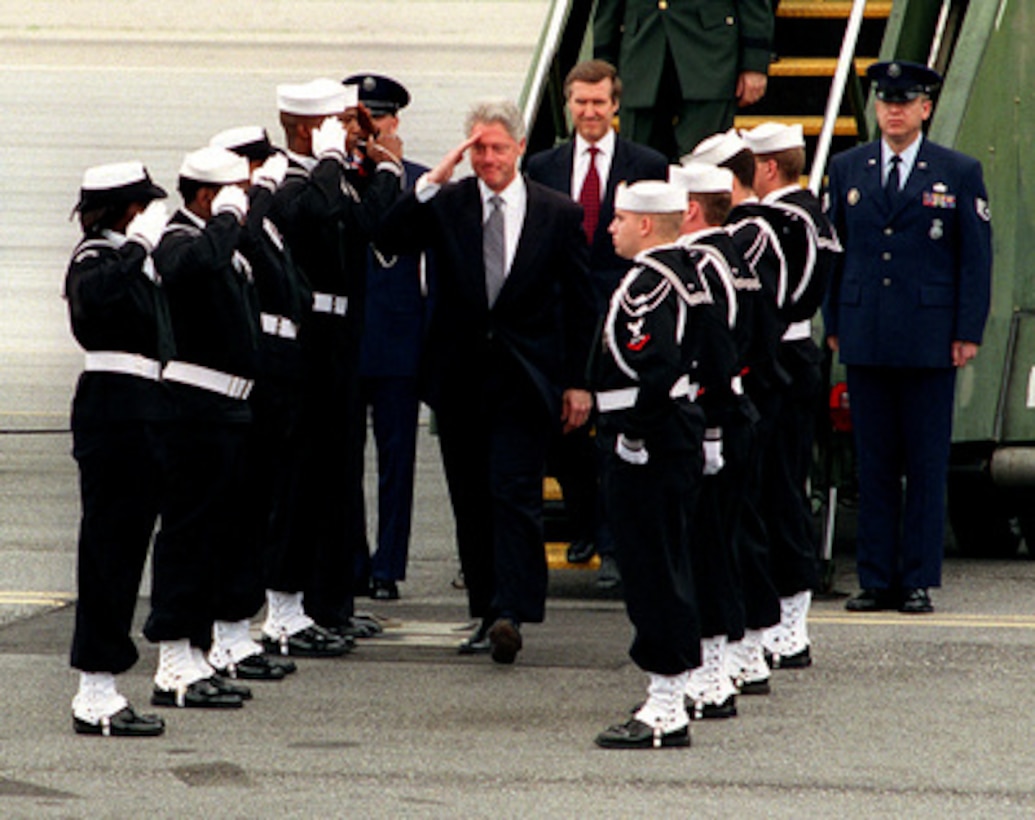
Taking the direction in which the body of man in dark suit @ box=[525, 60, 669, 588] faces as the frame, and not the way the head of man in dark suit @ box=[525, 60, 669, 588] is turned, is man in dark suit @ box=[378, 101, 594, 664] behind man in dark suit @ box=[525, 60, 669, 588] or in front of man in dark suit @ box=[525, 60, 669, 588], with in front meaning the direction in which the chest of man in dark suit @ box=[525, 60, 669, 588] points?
in front

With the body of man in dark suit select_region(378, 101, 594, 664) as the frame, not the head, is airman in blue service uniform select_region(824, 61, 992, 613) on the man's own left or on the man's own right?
on the man's own left

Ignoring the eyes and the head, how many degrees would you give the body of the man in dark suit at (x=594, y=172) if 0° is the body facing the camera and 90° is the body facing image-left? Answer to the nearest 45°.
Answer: approximately 0°

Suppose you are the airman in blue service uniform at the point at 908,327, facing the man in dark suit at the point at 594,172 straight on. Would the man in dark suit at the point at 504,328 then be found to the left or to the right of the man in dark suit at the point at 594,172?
left

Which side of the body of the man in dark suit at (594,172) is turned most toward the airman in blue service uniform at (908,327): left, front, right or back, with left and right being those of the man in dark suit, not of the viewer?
left

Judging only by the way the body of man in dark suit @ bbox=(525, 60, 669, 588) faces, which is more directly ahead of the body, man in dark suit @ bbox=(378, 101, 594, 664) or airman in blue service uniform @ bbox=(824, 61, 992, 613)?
the man in dark suit

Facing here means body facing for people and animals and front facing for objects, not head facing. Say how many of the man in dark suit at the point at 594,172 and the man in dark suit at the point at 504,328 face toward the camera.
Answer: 2

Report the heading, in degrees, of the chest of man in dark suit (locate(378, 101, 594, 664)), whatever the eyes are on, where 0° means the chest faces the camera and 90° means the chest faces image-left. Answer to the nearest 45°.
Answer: approximately 0°

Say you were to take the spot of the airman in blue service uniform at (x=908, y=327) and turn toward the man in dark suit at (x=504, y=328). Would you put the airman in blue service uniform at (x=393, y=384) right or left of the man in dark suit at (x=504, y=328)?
right
